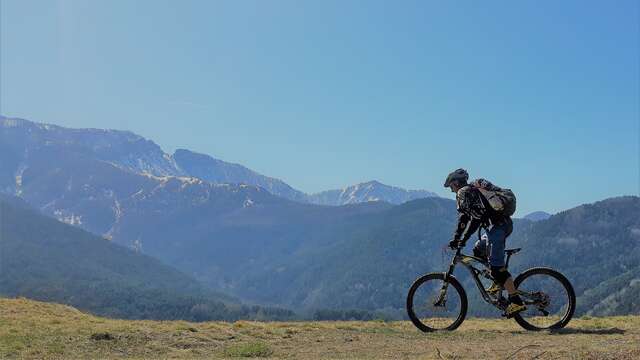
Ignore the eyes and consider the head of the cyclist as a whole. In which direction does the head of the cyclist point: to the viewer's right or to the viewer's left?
to the viewer's left

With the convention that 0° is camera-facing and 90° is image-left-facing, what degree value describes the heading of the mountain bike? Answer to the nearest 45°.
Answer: approximately 90°

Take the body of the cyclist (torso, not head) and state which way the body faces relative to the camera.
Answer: to the viewer's left
